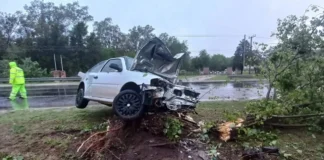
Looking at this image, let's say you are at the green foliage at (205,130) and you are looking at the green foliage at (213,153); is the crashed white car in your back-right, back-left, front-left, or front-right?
back-right

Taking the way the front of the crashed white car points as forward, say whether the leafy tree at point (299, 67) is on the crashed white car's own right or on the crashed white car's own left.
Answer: on the crashed white car's own left

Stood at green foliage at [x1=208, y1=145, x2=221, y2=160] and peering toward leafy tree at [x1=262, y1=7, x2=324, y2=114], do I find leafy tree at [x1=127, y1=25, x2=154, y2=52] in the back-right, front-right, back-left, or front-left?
front-left

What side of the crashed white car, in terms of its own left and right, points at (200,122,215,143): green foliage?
front

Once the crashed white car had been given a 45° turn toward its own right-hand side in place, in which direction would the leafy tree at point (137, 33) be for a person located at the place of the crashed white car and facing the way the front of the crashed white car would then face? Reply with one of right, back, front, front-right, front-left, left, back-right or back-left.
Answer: back

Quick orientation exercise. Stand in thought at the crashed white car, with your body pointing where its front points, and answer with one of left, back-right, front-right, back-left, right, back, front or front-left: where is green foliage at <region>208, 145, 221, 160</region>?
front

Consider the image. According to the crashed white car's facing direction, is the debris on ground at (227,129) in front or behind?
in front
